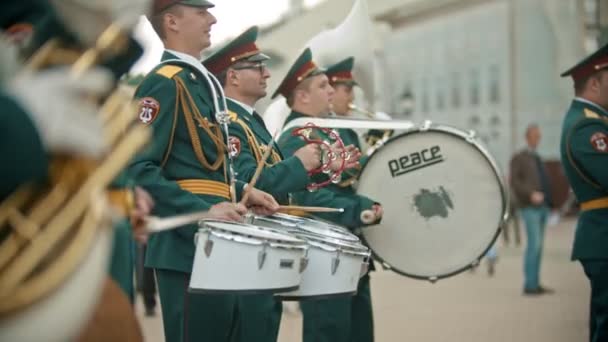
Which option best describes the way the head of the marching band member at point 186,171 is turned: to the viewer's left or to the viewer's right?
to the viewer's right

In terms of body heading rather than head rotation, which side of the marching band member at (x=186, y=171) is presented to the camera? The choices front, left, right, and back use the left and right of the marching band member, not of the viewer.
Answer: right

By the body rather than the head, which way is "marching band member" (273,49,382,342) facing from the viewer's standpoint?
to the viewer's right
